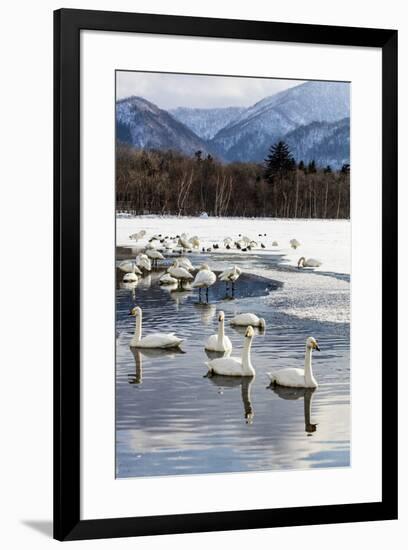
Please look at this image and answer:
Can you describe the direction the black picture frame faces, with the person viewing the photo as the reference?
facing the viewer and to the right of the viewer
